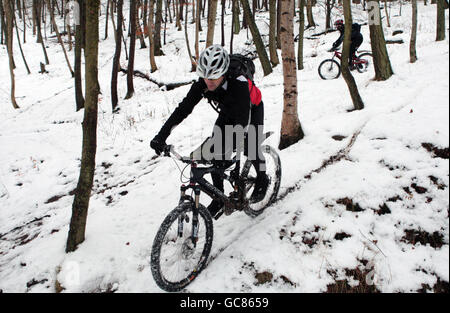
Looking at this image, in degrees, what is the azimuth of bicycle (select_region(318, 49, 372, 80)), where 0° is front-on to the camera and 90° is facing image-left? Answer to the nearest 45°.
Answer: approximately 90°

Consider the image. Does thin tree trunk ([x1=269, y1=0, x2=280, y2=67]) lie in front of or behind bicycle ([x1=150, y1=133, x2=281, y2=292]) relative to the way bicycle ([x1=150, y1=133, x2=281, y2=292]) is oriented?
behind

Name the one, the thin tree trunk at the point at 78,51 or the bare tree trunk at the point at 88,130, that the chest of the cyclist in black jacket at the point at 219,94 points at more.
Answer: the bare tree trunk
